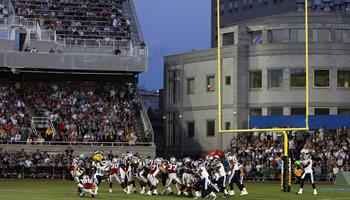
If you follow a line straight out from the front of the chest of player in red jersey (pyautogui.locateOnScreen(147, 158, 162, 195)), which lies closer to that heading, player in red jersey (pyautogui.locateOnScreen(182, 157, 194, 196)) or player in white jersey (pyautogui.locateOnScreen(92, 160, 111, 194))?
the player in red jersey

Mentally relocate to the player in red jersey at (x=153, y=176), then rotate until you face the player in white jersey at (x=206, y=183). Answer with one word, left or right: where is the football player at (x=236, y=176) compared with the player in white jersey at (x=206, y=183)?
left

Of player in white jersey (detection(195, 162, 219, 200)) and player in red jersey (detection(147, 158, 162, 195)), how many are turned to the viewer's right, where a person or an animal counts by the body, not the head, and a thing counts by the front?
1

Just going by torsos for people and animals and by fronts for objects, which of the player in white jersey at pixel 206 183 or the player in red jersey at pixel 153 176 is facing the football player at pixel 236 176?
the player in red jersey

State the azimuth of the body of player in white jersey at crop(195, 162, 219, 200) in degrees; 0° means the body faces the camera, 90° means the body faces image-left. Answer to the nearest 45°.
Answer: approximately 90°

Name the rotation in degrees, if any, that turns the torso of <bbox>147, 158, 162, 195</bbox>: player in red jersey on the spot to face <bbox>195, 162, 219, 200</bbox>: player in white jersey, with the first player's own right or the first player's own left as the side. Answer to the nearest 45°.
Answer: approximately 45° to the first player's own right

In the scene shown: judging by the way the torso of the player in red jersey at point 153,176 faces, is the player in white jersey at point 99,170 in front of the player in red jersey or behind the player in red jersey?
behind

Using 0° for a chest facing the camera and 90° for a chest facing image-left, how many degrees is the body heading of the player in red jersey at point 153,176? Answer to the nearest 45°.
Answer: approximately 270°

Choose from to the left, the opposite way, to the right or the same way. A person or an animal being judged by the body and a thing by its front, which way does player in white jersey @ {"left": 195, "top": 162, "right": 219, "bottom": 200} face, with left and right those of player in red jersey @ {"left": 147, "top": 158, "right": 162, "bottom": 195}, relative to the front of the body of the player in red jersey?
the opposite way
